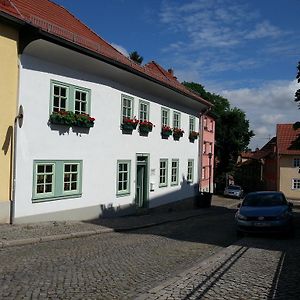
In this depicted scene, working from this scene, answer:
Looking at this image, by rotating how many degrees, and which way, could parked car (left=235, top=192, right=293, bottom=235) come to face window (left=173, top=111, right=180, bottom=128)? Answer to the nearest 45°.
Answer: approximately 135° to its right

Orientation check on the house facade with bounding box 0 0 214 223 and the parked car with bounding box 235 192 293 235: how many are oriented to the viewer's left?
0

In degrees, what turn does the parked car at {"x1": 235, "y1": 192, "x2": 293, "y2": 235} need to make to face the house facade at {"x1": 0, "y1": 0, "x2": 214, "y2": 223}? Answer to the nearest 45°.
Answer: approximately 90° to its right

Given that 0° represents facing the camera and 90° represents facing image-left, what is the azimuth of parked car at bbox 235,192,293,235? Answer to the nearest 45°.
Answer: approximately 0°

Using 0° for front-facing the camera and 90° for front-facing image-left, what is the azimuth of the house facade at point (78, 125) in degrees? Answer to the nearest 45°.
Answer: approximately 315°

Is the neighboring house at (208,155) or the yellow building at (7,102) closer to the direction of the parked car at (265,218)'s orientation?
the yellow building

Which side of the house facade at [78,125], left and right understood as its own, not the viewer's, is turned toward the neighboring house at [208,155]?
left

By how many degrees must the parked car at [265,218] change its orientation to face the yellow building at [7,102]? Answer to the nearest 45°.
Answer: approximately 45° to its right
